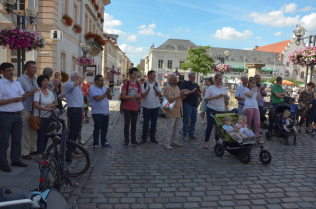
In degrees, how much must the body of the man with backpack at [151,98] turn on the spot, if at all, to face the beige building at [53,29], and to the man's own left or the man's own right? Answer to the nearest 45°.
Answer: approximately 135° to the man's own right

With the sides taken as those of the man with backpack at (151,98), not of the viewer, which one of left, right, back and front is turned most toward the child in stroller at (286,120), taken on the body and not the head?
left

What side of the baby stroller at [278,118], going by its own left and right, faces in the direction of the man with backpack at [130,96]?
right

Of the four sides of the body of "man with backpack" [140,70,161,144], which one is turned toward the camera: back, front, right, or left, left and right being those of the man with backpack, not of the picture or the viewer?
front

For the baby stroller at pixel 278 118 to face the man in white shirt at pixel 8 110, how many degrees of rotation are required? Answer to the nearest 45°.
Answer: approximately 90° to its right

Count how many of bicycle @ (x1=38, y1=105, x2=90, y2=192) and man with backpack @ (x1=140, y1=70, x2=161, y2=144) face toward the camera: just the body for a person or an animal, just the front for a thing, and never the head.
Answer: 1

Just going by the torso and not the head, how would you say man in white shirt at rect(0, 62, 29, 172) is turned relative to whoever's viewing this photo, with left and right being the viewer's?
facing the viewer and to the right of the viewer
